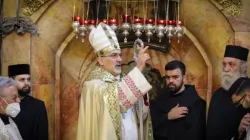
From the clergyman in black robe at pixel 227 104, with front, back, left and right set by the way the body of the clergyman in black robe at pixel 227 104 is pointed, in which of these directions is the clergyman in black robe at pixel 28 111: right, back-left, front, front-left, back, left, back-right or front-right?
front-right

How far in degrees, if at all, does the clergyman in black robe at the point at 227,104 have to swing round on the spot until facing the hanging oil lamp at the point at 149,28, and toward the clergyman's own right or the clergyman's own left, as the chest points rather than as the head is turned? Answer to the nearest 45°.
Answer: approximately 90° to the clergyman's own right

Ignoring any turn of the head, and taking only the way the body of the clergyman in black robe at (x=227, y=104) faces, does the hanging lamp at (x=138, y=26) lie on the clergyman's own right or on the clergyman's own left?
on the clergyman's own right

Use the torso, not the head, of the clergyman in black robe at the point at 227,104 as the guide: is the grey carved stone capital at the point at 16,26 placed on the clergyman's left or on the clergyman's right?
on the clergyman's right

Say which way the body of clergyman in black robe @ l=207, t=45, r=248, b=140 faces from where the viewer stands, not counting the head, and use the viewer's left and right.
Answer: facing the viewer and to the left of the viewer

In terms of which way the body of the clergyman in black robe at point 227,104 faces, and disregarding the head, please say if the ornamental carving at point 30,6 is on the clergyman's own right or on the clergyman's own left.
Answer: on the clergyman's own right

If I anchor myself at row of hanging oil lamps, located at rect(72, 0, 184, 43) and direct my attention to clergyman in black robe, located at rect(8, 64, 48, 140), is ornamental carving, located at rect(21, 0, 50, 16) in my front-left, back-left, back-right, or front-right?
front-right

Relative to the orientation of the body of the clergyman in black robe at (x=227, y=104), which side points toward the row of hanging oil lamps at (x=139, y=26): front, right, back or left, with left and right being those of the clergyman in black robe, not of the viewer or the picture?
right
